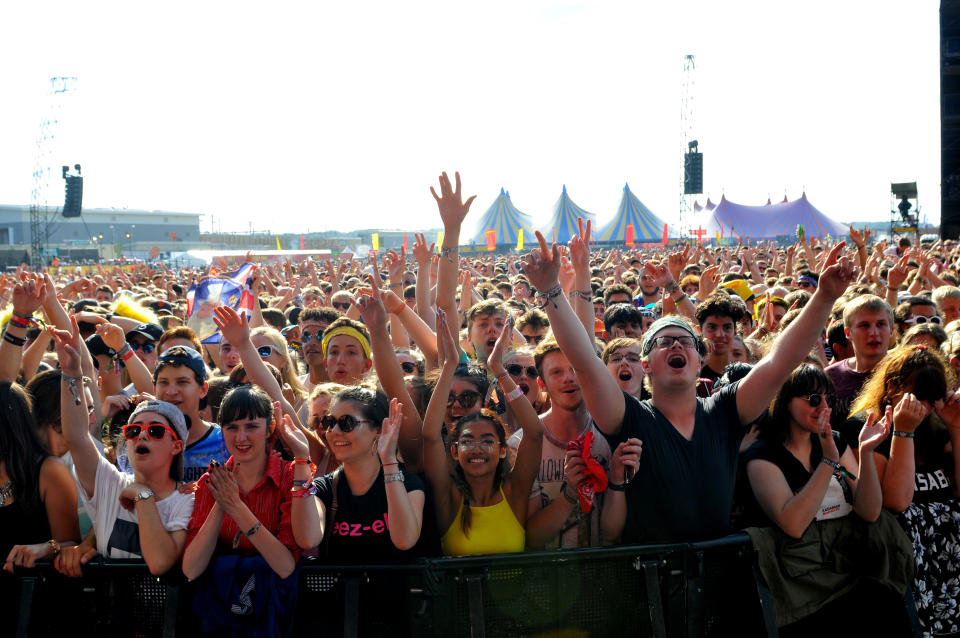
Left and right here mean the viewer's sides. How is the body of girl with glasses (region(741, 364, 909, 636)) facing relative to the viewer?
facing the viewer and to the right of the viewer

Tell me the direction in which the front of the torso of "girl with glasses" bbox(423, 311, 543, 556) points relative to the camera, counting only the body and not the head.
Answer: toward the camera

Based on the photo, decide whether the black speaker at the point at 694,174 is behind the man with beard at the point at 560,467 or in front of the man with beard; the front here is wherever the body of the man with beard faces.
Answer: behind

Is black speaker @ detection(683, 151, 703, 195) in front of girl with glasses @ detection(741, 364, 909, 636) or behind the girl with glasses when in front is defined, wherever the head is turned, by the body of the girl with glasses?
behind

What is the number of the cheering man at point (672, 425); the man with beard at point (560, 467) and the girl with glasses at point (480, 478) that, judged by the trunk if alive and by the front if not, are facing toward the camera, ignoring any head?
3

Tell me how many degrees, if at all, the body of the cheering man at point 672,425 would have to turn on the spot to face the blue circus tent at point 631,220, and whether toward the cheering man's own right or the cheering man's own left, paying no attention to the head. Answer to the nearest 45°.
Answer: approximately 180°

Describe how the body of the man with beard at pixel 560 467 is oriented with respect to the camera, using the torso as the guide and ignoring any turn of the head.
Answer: toward the camera
